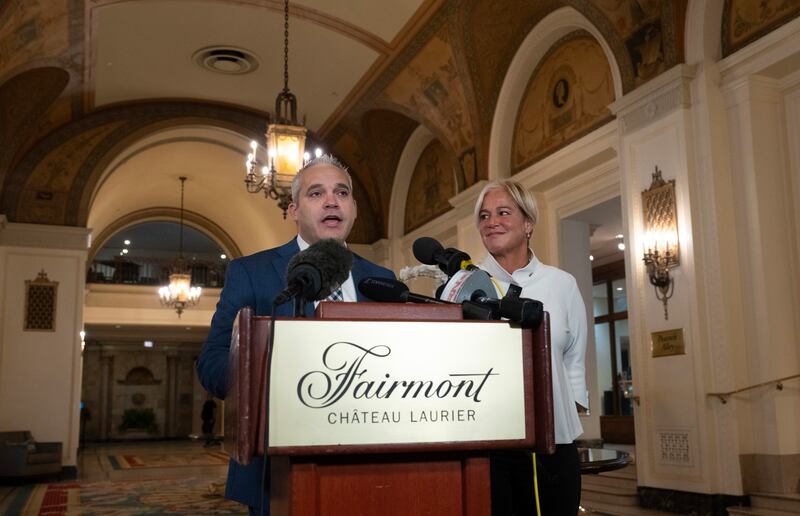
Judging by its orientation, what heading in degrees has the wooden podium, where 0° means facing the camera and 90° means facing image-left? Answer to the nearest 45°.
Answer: approximately 0°

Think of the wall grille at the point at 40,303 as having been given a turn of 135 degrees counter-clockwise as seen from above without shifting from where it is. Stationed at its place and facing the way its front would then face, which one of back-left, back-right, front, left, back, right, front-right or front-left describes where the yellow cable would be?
back-right

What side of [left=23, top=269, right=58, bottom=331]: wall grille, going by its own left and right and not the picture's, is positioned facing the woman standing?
front

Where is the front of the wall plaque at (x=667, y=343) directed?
toward the camera

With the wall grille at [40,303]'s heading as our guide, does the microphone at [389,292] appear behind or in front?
in front

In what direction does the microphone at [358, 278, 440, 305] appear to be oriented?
to the viewer's left

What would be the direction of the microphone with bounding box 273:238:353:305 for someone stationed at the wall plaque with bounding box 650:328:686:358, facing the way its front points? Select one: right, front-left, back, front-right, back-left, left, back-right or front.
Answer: front

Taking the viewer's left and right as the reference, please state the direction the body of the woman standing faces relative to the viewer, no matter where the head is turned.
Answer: facing the viewer and to the left of the viewer

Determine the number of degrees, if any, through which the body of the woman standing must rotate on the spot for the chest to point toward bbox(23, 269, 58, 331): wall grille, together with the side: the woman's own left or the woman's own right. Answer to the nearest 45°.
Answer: approximately 90° to the woman's own right

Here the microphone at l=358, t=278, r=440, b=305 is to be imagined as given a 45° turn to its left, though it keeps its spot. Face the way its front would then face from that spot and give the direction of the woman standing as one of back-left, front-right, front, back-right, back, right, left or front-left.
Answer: back

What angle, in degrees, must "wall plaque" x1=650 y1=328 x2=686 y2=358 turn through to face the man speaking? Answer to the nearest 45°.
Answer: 0° — it already faces them

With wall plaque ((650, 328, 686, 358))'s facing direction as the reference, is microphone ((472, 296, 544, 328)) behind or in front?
in front

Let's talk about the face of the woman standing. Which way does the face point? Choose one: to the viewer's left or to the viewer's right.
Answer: to the viewer's left
